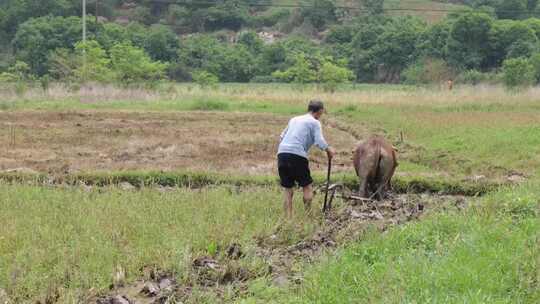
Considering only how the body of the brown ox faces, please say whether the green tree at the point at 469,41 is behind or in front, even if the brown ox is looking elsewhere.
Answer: in front

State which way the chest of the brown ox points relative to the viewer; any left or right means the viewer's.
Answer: facing away from the viewer

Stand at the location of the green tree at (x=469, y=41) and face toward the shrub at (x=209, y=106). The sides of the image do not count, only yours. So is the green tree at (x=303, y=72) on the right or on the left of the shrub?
right

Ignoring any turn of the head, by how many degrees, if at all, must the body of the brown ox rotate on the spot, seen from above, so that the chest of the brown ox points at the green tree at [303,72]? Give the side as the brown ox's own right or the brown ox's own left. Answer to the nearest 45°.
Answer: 0° — it already faces it

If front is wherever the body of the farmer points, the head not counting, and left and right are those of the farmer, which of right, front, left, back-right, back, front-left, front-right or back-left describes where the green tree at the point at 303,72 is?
front-left

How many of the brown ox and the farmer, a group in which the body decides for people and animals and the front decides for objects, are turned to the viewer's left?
0

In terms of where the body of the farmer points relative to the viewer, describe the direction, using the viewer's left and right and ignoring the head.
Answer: facing away from the viewer and to the right of the viewer

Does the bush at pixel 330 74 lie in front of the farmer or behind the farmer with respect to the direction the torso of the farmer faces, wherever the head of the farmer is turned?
in front

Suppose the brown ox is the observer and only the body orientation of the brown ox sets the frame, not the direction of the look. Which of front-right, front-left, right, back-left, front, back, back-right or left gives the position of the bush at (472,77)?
front

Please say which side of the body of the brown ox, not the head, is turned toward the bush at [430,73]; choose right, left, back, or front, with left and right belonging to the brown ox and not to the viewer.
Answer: front

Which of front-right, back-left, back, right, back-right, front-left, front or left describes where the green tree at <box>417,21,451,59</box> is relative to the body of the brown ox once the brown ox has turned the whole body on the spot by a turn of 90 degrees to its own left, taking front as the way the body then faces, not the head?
right

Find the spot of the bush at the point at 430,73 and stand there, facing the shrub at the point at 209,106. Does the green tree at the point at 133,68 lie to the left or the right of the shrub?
right
